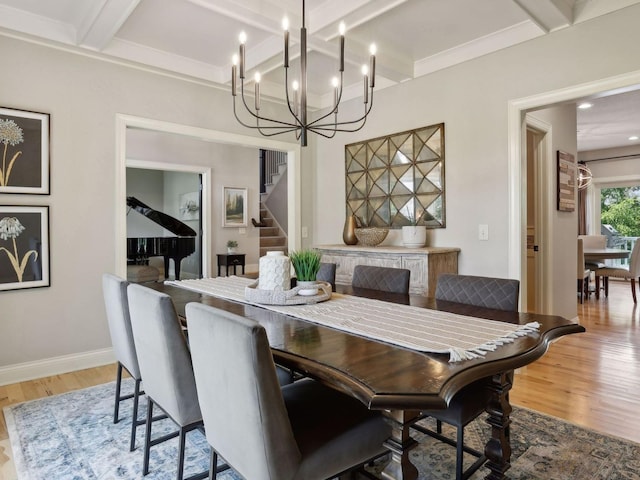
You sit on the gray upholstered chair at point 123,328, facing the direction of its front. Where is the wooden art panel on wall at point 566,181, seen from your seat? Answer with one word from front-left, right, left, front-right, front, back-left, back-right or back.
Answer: front-right

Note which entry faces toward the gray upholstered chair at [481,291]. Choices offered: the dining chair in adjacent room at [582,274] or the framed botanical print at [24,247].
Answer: the framed botanical print

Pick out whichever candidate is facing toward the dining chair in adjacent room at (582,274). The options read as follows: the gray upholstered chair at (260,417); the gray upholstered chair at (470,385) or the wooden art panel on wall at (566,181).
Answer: the gray upholstered chair at (260,417)

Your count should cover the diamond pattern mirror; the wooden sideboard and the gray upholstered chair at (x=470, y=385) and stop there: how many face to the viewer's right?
0

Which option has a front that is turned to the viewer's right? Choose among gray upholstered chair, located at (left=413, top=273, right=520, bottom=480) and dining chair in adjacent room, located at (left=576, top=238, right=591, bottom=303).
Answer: the dining chair in adjacent room

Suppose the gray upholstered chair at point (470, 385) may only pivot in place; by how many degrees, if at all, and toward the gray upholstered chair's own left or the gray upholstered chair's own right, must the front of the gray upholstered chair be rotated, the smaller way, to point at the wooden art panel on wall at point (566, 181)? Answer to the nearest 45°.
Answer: approximately 135° to the gray upholstered chair's own right

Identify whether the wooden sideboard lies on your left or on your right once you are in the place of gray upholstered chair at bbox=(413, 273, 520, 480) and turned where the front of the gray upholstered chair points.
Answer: on your right

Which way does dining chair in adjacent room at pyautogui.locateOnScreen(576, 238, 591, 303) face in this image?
to the viewer's right

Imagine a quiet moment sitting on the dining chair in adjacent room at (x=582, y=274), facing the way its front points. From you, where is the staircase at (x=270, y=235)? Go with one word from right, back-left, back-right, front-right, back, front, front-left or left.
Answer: back

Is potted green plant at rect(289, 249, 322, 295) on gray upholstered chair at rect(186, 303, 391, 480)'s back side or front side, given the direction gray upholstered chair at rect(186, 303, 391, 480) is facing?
on the front side

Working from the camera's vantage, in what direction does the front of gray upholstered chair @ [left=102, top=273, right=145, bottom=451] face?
facing away from the viewer and to the right of the viewer

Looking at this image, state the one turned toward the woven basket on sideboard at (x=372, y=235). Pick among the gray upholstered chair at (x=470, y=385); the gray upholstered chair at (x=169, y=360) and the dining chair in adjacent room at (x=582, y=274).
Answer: the gray upholstered chair at (x=169, y=360)

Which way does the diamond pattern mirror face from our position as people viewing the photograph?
facing the viewer and to the left of the viewer

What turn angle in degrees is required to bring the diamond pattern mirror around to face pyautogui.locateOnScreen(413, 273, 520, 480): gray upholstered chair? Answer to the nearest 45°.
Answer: approximately 45° to its left

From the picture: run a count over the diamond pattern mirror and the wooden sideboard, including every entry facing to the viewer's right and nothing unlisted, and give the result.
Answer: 0

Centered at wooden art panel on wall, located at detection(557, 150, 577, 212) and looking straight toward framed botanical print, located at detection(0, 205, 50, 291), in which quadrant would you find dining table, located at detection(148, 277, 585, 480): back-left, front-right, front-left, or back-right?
front-left

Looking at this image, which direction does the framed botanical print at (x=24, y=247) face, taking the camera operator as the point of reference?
facing the viewer and to the right of the viewer

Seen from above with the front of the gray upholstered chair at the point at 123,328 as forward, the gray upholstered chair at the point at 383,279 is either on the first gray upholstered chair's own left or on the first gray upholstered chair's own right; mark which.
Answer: on the first gray upholstered chair's own right

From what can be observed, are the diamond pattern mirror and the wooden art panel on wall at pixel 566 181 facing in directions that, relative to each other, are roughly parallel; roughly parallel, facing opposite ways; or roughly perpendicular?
roughly perpendicular
